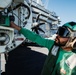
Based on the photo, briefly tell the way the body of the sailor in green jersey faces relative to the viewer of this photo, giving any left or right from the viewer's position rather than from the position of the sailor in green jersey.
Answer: facing the viewer and to the left of the viewer
